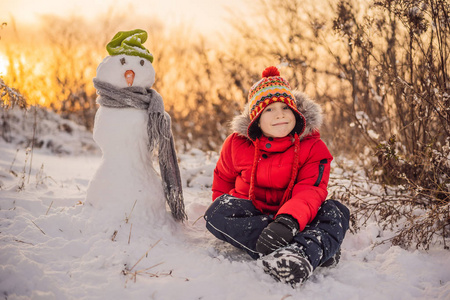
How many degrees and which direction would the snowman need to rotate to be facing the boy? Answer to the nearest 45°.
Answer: approximately 90° to its left

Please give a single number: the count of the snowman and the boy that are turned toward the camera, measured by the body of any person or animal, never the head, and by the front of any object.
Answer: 2

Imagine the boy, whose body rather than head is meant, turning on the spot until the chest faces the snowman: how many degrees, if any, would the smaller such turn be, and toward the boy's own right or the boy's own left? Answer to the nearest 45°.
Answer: approximately 90° to the boy's own right

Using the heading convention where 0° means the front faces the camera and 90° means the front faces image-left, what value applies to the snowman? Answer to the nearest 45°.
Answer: approximately 0°
